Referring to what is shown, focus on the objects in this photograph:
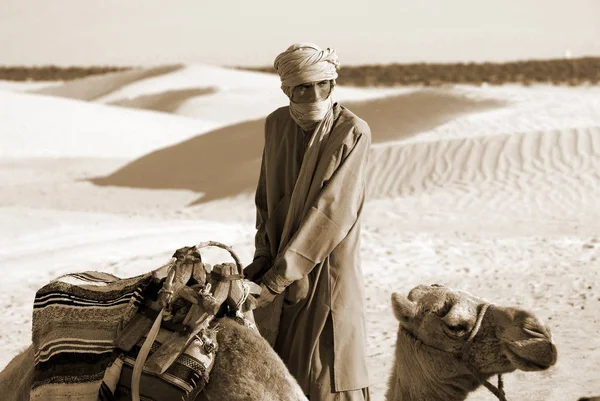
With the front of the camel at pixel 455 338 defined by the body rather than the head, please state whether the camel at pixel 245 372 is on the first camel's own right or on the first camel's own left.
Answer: on the first camel's own right

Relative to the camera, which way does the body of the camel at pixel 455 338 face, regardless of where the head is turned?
to the viewer's right

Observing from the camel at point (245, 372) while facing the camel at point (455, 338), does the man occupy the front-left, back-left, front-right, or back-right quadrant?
front-left

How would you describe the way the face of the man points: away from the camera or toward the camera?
toward the camera

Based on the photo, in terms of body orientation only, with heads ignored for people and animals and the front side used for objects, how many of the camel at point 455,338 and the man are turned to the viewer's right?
1

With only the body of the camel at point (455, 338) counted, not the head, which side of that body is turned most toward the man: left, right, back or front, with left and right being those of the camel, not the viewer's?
back

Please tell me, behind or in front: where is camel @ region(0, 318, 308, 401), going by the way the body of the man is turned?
in front

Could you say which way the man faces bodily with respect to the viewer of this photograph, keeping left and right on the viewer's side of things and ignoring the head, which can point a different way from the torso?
facing the viewer and to the left of the viewer

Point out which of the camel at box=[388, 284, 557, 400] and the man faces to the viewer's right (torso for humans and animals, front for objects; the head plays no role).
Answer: the camel
